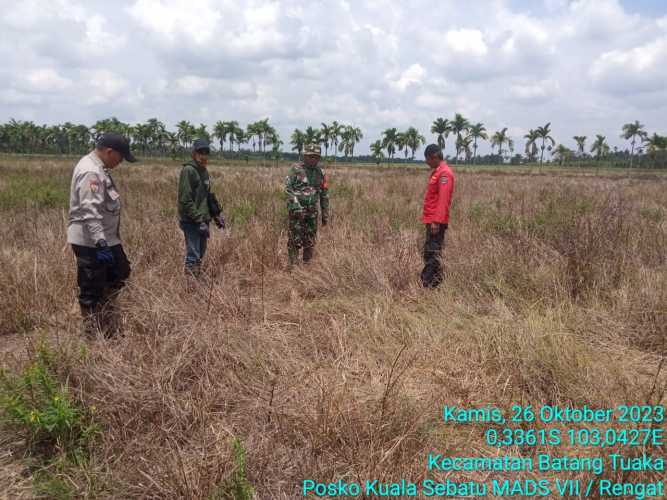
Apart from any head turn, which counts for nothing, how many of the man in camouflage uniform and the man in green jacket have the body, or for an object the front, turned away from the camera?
0

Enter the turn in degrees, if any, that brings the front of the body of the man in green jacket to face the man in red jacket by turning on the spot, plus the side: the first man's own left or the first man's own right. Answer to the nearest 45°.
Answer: approximately 45° to the first man's own left

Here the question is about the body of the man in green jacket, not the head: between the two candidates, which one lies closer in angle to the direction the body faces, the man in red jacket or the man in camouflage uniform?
the man in red jacket

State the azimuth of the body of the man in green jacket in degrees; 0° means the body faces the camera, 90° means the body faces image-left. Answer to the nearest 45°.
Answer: approximately 315°

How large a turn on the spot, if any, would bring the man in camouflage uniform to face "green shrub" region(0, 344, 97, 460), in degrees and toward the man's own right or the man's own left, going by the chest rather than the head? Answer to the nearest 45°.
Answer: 0° — they already face it

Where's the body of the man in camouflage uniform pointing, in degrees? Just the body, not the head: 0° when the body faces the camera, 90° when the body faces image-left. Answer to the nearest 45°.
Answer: approximately 0°

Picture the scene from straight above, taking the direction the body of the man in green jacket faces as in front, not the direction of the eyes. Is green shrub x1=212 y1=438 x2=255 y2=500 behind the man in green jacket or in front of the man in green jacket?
in front
